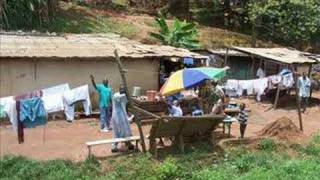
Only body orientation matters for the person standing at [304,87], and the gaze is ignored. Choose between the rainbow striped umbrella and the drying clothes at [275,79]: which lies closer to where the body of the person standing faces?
the rainbow striped umbrella

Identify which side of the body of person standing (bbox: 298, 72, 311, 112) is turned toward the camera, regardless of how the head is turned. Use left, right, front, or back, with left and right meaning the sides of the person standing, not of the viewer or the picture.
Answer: front

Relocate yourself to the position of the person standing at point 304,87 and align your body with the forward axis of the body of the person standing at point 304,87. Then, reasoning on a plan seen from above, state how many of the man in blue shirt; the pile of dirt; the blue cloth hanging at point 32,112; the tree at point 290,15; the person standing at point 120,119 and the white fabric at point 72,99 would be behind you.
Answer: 1

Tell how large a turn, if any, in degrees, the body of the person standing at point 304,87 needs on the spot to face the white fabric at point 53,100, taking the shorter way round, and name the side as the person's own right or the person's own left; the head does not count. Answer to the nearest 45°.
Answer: approximately 45° to the person's own right

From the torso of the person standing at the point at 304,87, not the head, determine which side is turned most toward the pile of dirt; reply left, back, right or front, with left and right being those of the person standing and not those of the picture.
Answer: front

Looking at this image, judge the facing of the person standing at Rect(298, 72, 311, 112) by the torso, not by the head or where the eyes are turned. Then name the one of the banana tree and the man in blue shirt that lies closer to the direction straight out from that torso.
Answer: the man in blue shirt

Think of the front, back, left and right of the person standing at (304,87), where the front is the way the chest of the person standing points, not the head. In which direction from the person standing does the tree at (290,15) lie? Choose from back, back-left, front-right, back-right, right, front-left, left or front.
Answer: back

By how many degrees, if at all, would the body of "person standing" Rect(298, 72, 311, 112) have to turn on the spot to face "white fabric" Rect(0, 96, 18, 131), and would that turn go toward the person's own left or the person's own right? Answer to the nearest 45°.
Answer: approximately 45° to the person's own right

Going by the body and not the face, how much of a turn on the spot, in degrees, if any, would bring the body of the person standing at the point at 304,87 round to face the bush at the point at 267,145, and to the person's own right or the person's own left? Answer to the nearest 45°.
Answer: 0° — they already face it

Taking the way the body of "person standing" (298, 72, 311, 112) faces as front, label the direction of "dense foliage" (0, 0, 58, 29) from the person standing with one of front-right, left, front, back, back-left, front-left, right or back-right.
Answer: right
